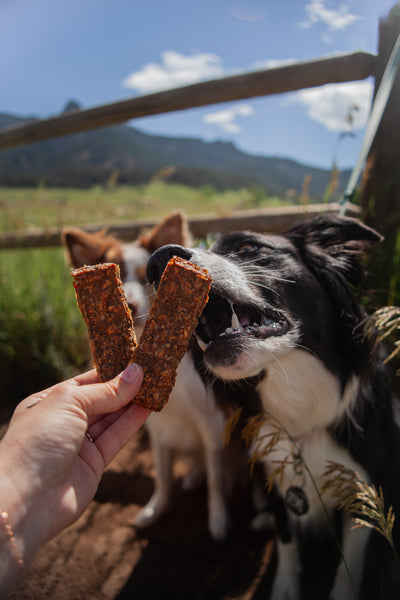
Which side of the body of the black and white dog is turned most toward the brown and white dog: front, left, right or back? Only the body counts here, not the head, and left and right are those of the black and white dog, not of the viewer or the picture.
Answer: right

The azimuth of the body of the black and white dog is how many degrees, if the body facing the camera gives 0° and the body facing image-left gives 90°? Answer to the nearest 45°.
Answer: approximately 45°
